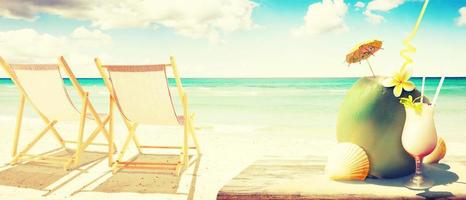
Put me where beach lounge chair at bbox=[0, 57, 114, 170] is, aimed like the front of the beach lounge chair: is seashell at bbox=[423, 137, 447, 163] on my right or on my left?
on my right

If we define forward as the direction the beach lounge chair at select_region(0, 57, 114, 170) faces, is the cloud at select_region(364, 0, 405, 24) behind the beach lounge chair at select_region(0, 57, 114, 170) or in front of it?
in front

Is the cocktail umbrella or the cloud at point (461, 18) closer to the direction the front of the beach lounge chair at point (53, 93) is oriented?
the cloud

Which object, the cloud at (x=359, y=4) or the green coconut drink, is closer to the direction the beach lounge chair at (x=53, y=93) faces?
the cloud

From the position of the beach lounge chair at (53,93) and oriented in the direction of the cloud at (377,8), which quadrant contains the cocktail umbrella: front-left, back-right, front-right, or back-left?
back-right

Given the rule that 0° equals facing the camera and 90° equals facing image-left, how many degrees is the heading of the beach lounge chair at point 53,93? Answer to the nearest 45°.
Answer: approximately 225°

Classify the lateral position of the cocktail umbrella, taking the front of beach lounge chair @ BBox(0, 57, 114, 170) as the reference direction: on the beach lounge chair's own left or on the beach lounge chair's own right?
on the beach lounge chair's own right

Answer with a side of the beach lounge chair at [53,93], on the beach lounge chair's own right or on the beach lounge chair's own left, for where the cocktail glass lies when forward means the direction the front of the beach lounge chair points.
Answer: on the beach lounge chair's own right

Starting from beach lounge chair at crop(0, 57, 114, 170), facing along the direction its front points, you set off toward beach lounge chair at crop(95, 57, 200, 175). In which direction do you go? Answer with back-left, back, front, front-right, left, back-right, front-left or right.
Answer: right

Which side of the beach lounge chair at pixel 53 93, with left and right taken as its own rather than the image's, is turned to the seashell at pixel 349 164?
right
